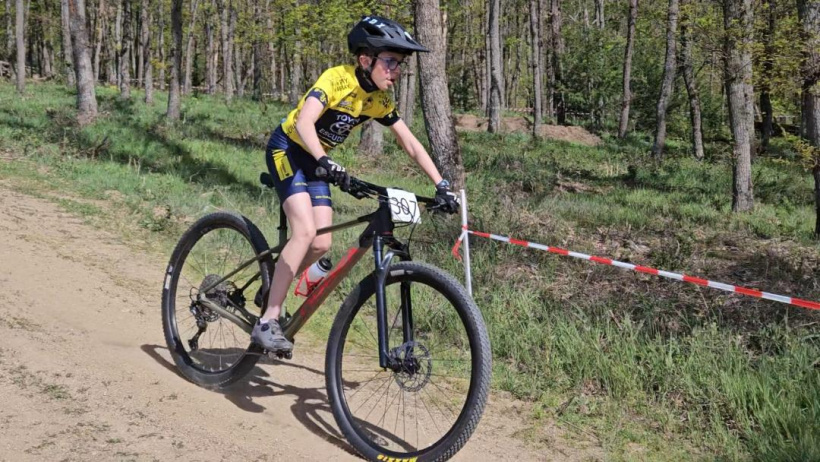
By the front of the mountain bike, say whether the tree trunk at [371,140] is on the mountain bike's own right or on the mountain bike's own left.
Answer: on the mountain bike's own left

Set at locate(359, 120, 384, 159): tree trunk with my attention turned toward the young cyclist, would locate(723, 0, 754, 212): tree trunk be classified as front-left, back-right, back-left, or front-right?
front-left

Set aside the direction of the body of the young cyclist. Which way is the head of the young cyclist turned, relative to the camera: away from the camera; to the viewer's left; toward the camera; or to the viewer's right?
to the viewer's right

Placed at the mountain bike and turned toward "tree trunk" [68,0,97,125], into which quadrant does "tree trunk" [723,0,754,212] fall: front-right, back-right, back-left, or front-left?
front-right

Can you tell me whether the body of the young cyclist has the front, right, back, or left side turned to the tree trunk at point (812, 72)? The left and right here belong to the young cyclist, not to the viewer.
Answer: left

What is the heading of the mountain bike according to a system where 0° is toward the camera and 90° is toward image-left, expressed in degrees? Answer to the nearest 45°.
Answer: approximately 315°

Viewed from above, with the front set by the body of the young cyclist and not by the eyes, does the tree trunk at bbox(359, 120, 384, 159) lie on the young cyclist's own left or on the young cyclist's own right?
on the young cyclist's own left

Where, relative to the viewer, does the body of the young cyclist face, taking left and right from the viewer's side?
facing the viewer and to the right of the viewer

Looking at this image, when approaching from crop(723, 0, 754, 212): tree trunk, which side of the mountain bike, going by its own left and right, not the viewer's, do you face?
left

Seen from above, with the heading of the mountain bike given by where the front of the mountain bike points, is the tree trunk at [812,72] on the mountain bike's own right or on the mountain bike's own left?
on the mountain bike's own left

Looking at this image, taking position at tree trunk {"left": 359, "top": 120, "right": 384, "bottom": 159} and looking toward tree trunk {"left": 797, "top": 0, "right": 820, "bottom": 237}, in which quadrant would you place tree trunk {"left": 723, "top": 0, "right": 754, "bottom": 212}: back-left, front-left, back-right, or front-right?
front-left
